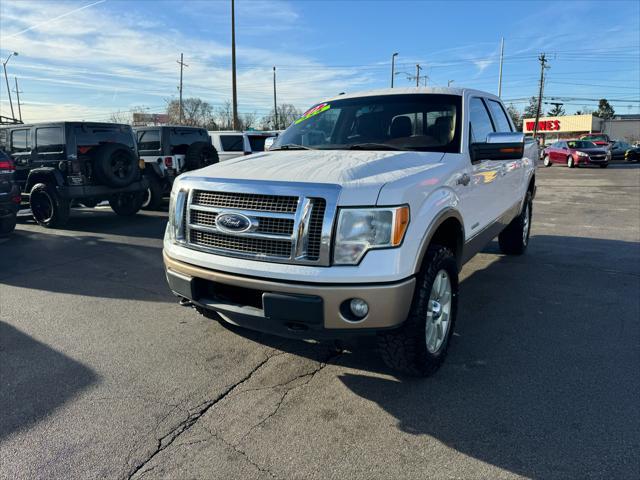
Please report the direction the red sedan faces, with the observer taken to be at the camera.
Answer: facing the viewer and to the right of the viewer

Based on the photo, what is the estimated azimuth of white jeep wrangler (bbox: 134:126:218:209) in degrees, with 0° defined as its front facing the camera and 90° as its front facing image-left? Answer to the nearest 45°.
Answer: approximately 135°

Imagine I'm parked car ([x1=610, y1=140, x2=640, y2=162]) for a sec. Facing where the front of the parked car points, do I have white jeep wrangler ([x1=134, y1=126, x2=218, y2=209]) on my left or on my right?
on my right

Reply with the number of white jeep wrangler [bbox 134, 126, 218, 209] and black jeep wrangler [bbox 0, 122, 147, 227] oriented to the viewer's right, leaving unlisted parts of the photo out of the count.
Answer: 0

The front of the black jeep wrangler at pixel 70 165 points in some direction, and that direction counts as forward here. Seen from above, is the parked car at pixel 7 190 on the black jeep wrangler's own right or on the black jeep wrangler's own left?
on the black jeep wrangler's own left

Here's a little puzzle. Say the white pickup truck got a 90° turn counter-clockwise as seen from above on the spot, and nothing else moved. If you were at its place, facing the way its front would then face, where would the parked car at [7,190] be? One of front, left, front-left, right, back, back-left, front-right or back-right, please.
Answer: back

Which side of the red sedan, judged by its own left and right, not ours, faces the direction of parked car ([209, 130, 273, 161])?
right

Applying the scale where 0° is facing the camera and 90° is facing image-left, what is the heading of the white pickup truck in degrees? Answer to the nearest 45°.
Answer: approximately 45°

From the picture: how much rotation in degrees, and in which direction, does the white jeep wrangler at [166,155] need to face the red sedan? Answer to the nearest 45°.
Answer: approximately 90° to its right

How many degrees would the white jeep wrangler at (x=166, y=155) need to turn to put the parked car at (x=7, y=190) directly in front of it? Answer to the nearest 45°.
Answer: approximately 90° to its left

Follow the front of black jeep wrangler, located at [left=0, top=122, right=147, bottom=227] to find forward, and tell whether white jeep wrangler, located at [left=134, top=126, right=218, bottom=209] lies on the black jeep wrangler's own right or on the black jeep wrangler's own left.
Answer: on the black jeep wrangler's own right

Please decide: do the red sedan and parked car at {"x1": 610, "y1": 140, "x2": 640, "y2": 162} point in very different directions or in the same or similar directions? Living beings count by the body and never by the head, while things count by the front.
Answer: same or similar directions

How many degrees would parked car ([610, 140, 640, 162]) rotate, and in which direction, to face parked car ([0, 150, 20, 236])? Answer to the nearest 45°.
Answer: approximately 45° to its right

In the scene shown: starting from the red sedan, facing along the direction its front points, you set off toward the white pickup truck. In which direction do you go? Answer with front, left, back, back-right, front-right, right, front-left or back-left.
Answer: front-right

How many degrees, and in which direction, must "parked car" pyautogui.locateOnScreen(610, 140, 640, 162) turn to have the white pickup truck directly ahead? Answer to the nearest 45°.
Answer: approximately 45° to its right

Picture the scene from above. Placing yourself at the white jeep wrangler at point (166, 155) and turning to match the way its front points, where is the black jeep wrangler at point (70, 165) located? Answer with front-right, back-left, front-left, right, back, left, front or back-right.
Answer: left

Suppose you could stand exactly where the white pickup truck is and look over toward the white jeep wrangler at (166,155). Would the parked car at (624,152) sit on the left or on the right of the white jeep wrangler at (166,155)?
right
